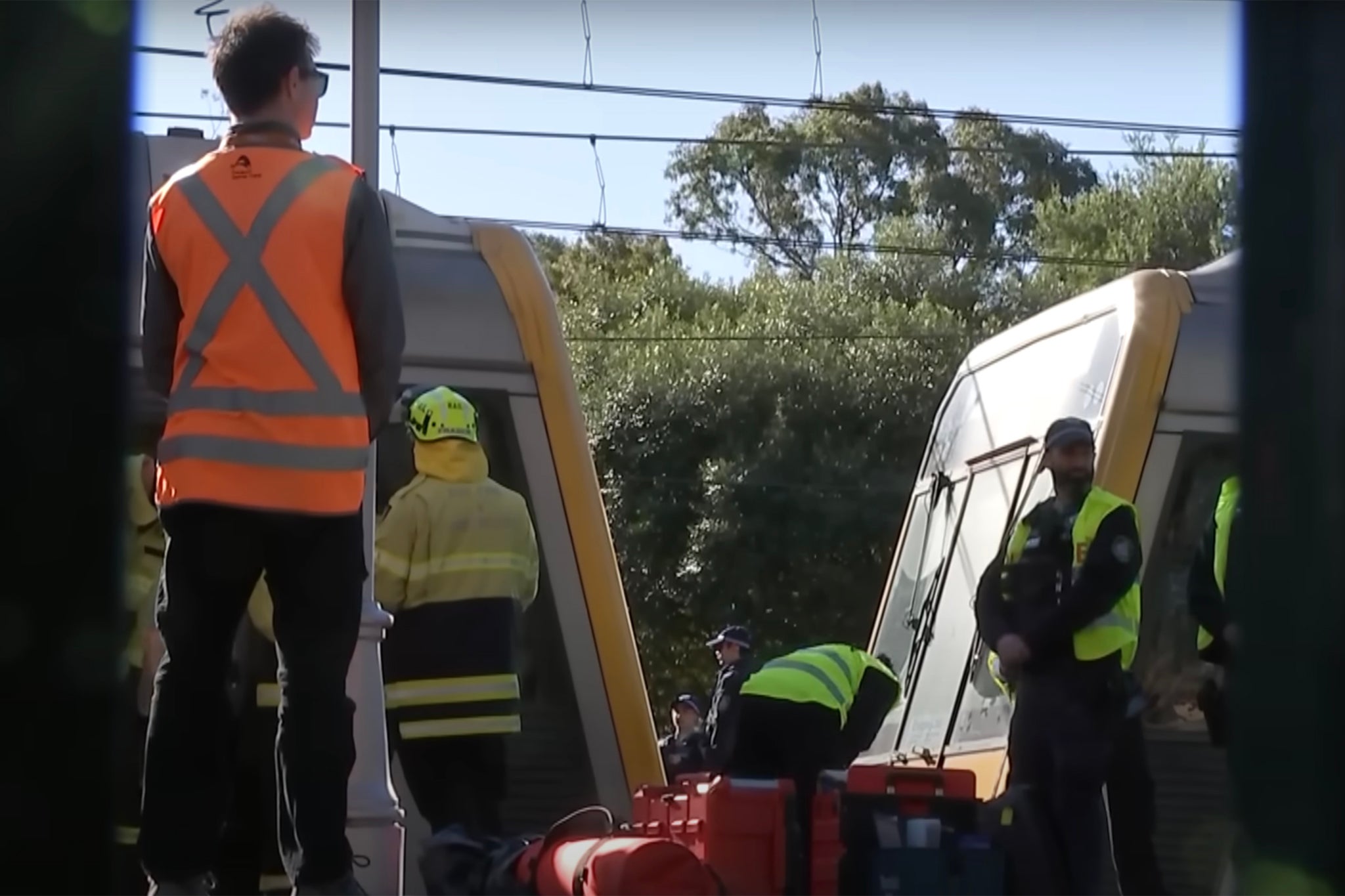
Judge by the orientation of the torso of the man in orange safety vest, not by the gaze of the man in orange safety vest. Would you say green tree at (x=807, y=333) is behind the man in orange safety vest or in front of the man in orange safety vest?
in front

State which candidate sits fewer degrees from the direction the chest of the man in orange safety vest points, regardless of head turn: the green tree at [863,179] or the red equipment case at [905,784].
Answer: the green tree

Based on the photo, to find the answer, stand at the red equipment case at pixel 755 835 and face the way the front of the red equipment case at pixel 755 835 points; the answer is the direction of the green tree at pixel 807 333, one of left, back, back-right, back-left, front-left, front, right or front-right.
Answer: back-right

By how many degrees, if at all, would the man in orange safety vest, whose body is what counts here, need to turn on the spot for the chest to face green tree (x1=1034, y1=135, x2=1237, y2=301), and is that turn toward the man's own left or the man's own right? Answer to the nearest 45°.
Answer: approximately 45° to the man's own right

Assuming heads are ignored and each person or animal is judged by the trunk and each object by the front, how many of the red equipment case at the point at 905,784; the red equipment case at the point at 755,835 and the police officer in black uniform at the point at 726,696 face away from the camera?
0

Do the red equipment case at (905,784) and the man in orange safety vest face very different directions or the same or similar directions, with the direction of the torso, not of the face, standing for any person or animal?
very different directions

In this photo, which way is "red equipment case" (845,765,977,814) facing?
toward the camera

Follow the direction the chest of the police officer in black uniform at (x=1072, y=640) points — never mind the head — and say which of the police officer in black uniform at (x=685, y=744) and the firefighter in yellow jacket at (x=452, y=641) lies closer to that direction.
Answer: the firefighter in yellow jacket

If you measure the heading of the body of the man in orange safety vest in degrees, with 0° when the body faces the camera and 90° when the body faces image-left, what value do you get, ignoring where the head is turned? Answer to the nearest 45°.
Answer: approximately 180°

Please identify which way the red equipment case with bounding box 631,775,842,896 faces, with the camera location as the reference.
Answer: facing the viewer and to the left of the viewer

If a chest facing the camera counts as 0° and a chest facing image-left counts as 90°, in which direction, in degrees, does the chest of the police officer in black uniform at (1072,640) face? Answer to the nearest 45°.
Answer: approximately 45°
